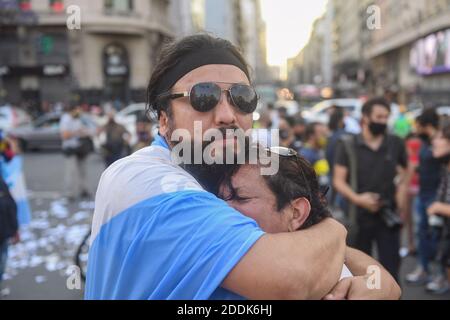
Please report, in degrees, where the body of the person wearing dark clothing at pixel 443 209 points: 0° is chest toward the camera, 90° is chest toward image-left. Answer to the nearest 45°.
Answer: approximately 90°

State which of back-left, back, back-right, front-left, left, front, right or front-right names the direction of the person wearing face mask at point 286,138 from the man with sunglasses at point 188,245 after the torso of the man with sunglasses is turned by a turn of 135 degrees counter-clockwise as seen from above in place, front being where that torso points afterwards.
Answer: front

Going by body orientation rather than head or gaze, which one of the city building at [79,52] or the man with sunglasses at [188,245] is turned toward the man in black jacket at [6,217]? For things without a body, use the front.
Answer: the city building

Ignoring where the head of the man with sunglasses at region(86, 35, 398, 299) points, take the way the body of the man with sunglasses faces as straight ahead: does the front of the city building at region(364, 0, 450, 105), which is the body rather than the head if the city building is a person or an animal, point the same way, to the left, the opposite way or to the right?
to the right

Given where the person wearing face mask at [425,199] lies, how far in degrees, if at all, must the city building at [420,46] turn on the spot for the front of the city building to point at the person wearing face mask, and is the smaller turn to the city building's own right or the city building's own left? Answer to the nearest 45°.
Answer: approximately 45° to the city building's own left

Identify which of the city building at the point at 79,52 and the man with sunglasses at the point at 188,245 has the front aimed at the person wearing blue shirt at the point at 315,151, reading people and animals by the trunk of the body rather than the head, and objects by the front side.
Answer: the city building

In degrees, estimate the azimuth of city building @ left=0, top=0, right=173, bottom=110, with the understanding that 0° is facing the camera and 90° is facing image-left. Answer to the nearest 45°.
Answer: approximately 0°

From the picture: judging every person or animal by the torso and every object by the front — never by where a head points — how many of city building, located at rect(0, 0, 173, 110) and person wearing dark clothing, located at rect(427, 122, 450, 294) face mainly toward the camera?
1

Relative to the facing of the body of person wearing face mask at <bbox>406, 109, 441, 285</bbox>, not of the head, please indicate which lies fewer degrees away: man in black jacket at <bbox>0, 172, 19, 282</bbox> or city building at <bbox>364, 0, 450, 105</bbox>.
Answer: the man in black jacket

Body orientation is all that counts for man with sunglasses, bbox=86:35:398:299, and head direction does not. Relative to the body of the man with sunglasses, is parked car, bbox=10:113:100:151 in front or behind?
behind

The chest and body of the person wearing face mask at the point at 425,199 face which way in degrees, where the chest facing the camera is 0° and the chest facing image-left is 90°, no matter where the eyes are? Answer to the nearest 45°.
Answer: approximately 90°

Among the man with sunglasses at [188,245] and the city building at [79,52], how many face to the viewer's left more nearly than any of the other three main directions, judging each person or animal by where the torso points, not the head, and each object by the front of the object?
0

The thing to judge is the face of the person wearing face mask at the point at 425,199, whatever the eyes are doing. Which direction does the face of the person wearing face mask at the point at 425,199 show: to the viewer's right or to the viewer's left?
to the viewer's left
